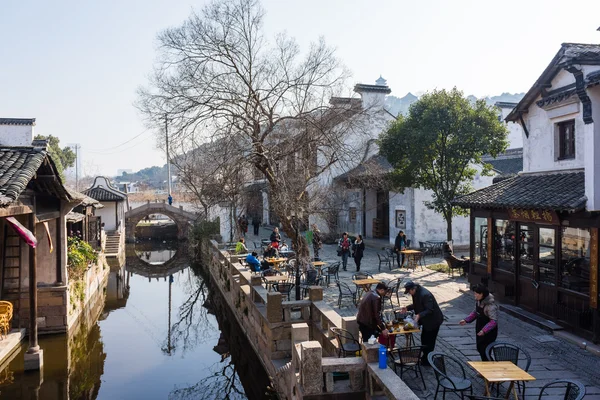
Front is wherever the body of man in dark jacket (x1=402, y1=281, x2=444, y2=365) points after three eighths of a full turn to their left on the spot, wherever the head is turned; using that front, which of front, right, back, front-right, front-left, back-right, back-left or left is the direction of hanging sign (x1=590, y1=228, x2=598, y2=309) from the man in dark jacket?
left

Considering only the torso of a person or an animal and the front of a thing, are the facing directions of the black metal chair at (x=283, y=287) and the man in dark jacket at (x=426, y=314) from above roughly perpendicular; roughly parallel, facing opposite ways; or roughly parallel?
roughly perpendicular

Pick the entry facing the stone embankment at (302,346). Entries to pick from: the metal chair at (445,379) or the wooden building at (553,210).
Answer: the wooden building

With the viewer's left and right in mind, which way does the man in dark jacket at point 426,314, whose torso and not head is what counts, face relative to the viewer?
facing to the left of the viewer

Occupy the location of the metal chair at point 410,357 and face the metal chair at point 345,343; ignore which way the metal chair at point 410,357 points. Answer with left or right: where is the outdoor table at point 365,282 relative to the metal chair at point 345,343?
right

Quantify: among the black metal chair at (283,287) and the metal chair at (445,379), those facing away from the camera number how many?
1

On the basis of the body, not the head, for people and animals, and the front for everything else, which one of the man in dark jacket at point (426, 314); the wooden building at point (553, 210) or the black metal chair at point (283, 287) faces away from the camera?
the black metal chair

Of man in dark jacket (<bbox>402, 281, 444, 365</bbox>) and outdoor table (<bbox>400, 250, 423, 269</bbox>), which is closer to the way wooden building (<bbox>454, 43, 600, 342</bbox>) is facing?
the man in dark jacket
